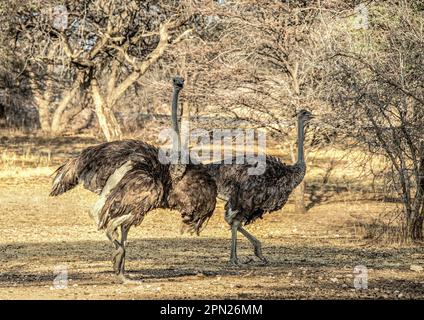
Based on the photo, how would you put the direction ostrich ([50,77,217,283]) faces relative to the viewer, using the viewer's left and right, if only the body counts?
facing to the right of the viewer

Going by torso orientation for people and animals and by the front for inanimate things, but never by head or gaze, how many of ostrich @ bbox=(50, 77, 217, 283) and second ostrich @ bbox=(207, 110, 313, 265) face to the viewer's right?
2

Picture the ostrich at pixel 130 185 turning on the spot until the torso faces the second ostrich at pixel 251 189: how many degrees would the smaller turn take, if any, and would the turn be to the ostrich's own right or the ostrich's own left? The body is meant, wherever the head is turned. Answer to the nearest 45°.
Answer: approximately 45° to the ostrich's own left

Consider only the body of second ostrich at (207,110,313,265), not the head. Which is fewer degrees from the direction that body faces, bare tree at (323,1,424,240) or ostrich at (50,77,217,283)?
the bare tree

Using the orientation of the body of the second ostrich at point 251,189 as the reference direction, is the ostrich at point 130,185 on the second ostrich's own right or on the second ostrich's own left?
on the second ostrich's own right

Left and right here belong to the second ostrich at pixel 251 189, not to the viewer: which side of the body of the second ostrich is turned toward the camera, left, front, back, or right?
right
